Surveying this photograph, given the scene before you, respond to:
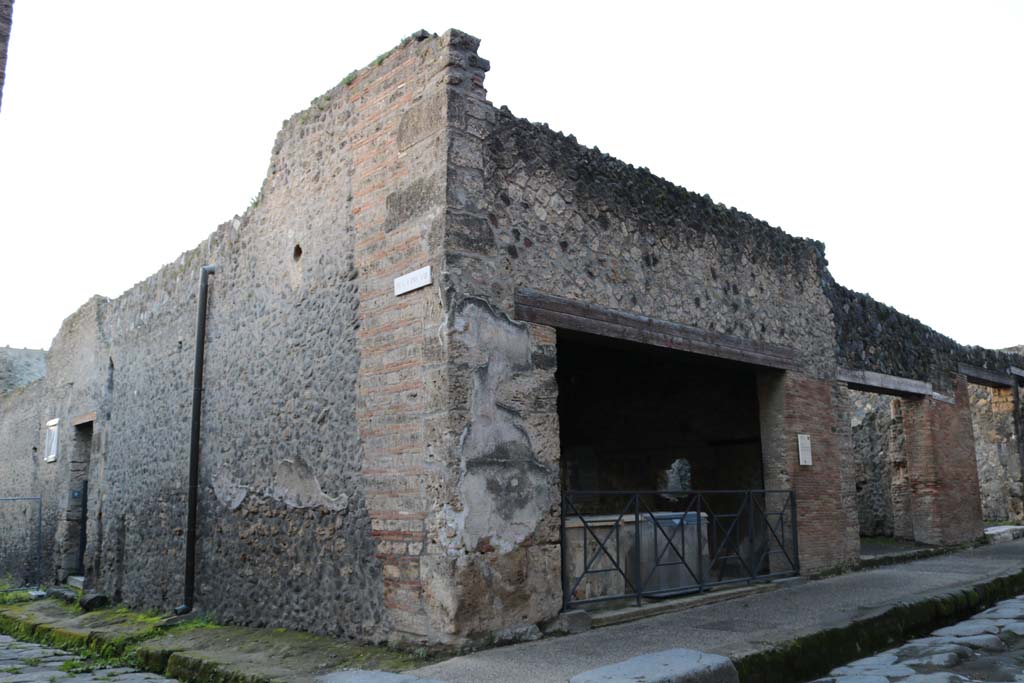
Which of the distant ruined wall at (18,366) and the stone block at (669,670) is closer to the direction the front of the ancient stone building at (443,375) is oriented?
the stone block

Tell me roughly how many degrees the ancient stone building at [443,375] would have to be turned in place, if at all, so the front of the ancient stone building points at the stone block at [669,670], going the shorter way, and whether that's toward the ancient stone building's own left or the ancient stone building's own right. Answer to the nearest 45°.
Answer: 0° — it already faces it

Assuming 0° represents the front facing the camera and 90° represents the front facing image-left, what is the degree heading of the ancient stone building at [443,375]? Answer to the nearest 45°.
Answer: approximately 315°

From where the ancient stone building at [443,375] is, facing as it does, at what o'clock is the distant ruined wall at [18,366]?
The distant ruined wall is roughly at 6 o'clock from the ancient stone building.
